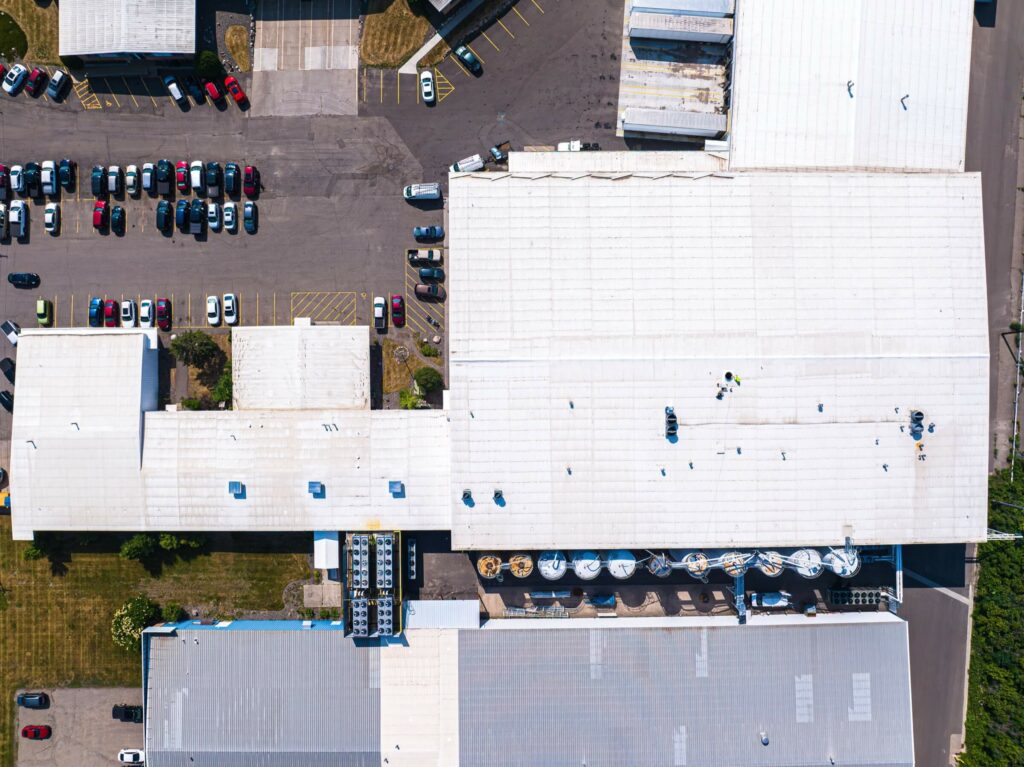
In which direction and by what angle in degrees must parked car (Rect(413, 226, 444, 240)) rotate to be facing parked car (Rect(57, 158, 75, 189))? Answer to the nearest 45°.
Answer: approximately 180°

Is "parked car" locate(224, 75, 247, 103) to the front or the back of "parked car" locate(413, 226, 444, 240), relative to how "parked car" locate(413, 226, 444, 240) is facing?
to the back

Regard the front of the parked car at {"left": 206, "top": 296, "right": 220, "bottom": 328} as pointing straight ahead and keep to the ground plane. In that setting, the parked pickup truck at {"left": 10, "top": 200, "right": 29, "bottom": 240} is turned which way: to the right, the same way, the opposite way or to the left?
the opposite way

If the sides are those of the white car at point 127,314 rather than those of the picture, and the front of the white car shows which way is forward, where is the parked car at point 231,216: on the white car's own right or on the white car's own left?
on the white car's own left

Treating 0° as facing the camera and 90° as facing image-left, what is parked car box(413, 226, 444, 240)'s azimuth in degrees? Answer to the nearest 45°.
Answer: approximately 270°

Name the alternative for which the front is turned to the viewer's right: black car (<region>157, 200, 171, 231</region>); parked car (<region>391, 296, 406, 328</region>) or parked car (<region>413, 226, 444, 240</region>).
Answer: parked car (<region>413, 226, 444, 240</region>)

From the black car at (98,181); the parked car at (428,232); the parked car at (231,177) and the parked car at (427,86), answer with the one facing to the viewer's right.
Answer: the parked car at (428,232)
